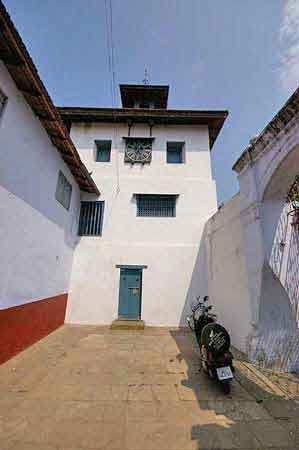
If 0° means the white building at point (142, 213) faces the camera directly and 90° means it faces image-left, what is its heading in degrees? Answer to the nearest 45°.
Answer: approximately 0°

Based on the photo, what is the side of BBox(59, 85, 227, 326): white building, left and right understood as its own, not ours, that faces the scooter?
front

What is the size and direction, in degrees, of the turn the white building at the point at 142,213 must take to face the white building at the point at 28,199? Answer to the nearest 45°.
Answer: approximately 45° to its right
